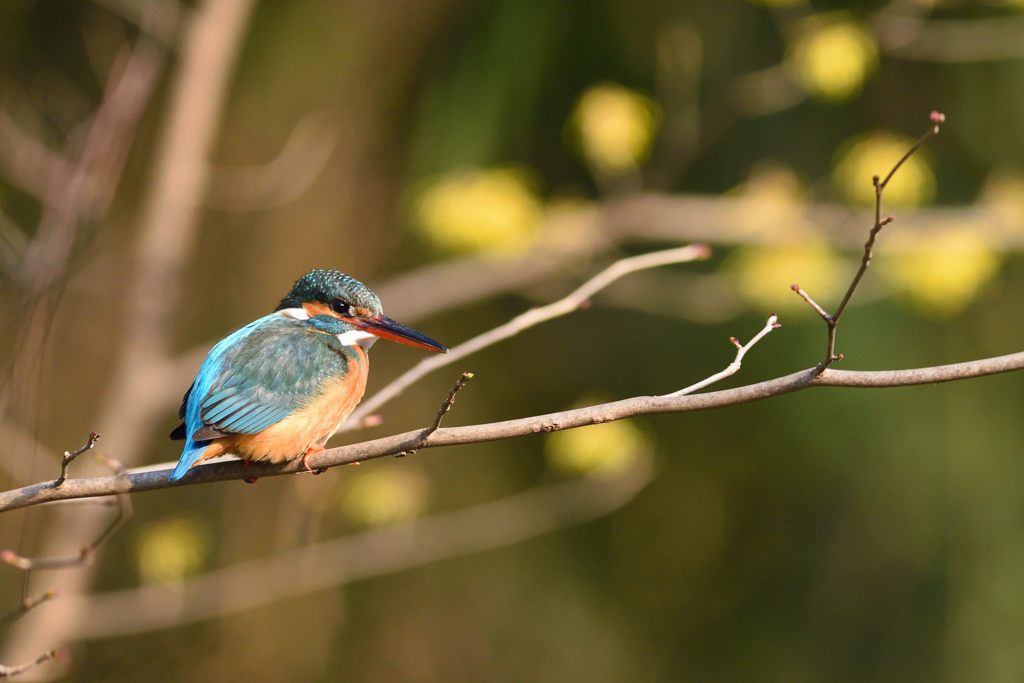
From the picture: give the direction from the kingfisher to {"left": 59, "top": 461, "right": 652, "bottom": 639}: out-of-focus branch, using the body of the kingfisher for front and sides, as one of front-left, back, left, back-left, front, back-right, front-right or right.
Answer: left

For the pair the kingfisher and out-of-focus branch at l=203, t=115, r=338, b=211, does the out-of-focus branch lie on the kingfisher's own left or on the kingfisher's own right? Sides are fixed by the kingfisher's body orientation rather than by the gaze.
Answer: on the kingfisher's own left

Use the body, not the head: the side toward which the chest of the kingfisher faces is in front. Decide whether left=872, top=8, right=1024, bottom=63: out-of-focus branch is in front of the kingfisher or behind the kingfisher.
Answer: in front

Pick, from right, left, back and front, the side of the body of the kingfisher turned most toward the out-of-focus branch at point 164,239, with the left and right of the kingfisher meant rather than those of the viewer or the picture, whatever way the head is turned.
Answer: left

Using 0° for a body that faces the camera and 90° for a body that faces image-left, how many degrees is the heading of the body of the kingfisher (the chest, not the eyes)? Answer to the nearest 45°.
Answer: approximately 270°

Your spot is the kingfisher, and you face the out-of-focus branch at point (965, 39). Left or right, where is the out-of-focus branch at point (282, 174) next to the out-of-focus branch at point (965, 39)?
left
